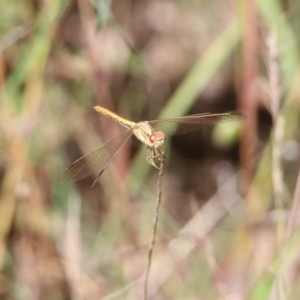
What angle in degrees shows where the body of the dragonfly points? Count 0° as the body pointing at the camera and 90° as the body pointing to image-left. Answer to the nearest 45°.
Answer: approximately 315°
